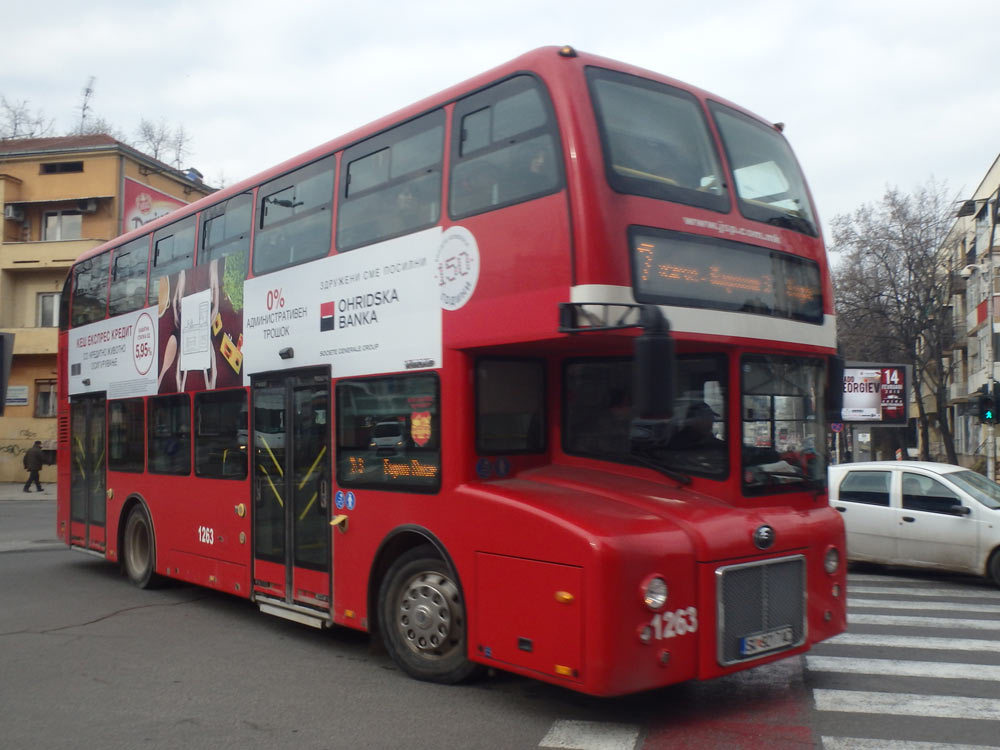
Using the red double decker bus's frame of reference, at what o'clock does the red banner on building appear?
The red banner on building is roughly at 7 o'clock from the red double decker bus.

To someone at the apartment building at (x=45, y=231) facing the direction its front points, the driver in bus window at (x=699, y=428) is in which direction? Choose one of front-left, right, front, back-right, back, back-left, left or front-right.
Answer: front

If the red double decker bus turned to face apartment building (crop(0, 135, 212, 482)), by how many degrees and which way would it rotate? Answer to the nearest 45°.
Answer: approximately 180°

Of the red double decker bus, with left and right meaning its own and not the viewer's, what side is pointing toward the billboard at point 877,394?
left

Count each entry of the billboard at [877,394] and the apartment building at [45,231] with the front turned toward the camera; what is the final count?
2

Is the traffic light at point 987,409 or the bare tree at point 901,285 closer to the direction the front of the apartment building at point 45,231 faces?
the traffic light

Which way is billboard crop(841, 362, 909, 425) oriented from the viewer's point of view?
toward the camera

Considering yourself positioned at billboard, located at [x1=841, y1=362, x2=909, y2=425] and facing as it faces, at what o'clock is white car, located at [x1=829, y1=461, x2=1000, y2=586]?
The white car is roughly at 12 o'clock from the billboard.

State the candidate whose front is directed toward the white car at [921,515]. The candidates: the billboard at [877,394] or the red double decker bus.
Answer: the billboard

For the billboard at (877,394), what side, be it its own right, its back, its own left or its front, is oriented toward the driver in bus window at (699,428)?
front

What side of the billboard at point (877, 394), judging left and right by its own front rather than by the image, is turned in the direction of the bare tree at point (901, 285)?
back

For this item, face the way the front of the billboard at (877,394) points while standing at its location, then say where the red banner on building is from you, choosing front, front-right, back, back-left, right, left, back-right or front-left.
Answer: right

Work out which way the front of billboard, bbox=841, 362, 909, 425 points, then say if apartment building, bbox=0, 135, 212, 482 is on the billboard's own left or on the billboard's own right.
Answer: on the billboard's own right

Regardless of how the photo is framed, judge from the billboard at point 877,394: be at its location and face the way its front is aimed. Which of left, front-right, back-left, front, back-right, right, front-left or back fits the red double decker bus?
front

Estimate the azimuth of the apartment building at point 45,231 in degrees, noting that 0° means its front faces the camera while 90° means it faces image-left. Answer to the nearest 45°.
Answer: approximately 0°

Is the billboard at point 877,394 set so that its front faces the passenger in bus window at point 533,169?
yes

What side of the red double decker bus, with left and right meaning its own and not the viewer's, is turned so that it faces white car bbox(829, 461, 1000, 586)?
left

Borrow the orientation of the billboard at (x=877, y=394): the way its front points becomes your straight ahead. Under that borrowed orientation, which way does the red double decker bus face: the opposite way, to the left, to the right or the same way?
to the left

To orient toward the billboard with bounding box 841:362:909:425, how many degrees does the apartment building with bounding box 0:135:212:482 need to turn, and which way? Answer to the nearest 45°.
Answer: approximately 45° to its left
